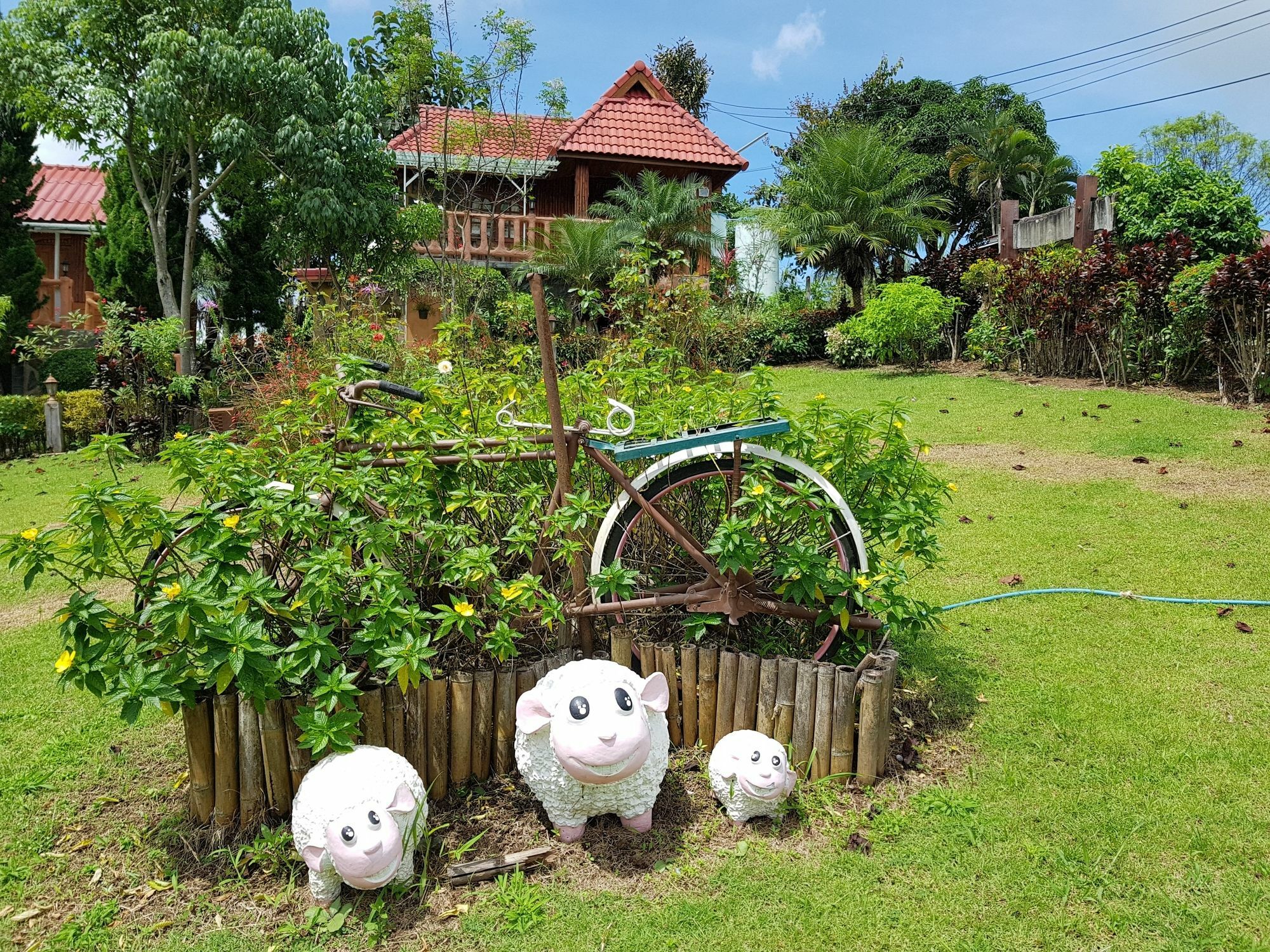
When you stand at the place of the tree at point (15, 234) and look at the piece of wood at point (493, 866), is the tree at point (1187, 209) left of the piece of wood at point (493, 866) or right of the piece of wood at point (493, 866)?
left

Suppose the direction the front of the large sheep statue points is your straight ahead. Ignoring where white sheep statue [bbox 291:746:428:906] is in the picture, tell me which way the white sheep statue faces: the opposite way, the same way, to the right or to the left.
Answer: the same way

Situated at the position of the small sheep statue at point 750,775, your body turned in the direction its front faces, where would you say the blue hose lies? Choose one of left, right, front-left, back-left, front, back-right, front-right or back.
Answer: left

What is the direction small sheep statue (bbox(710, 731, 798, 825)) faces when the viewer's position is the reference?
facing the viewer and to the right of the viewer

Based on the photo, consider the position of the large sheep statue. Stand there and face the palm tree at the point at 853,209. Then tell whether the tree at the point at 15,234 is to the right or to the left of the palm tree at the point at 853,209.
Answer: left

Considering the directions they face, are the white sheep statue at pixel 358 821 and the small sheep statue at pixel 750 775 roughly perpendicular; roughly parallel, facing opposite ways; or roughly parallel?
roughly parallel

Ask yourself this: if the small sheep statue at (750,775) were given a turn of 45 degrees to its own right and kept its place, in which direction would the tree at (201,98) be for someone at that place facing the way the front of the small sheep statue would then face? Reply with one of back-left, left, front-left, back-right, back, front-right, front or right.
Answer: back-right

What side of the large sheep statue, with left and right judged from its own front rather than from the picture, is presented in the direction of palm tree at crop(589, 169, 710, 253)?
back

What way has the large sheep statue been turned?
toward the camera

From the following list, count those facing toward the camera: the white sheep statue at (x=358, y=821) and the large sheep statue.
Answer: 2

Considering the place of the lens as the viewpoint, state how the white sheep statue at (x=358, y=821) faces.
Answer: facing the viewer

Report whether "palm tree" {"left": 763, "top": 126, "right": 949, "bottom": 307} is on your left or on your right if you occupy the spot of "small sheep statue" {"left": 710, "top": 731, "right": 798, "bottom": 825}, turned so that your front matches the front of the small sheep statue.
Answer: on your left
